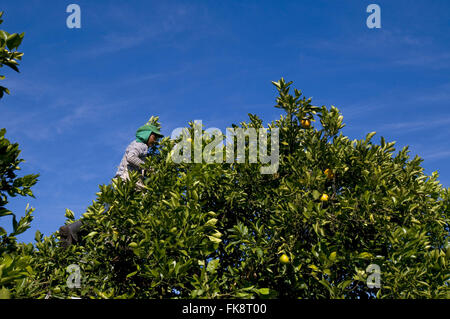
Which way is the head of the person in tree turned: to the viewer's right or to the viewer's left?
to the viewer's right

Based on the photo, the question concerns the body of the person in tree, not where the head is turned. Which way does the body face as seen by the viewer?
to the viewer's right
